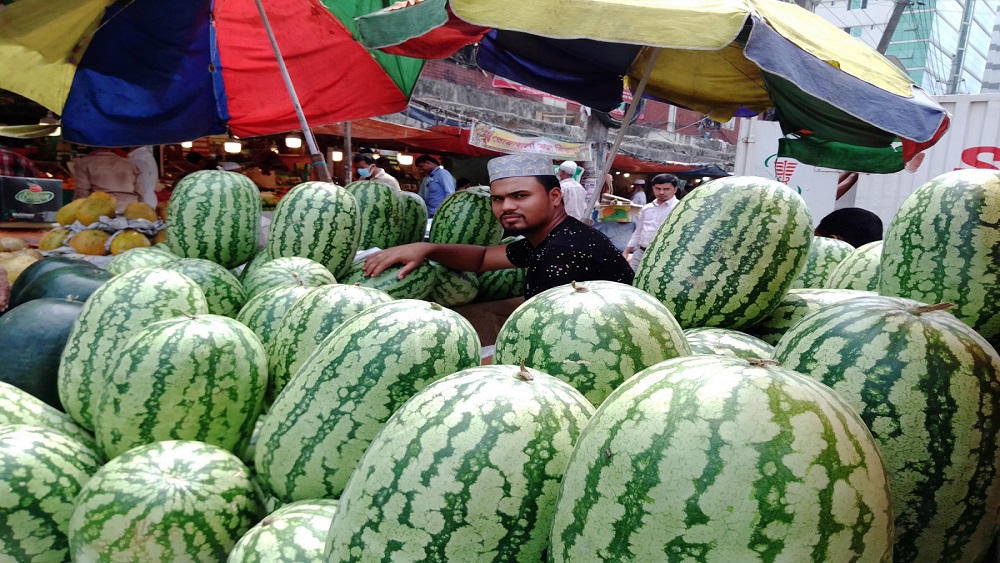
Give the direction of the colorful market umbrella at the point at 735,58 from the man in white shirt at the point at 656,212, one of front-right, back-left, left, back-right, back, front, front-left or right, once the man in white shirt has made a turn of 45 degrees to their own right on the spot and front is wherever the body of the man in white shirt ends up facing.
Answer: left

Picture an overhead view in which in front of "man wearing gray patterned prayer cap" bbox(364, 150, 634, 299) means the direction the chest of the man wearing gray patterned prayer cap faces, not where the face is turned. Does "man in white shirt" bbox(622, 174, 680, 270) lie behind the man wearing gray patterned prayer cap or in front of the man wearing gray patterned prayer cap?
behind

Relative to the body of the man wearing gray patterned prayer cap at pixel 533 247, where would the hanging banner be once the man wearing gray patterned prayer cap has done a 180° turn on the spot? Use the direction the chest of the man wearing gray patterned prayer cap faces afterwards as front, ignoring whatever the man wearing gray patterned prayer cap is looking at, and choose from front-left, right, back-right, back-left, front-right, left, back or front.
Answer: front-left

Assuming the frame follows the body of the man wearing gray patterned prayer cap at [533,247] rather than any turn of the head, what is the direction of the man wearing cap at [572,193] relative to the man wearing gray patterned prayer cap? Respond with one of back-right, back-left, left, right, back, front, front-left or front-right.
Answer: back-right

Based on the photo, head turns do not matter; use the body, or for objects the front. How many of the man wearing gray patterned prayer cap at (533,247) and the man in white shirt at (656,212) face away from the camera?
0

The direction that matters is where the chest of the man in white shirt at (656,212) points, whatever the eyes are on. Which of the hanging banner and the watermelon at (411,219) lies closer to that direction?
the watermelon

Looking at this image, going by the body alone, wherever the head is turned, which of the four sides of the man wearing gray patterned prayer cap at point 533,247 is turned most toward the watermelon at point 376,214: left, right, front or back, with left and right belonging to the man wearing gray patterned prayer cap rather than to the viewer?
right

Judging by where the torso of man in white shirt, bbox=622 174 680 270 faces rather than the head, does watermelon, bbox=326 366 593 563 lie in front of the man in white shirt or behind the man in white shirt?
in front

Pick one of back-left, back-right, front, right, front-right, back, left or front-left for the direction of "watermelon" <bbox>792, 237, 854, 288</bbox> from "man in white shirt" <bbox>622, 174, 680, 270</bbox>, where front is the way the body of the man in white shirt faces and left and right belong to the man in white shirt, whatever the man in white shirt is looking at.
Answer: front-left

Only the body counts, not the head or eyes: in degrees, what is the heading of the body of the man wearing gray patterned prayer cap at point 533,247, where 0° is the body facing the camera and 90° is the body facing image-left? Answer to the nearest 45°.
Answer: approximately 45°

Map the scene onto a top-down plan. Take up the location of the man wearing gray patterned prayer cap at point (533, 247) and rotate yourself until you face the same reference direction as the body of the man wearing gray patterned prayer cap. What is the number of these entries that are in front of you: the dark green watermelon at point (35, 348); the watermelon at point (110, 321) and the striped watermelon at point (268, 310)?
3
